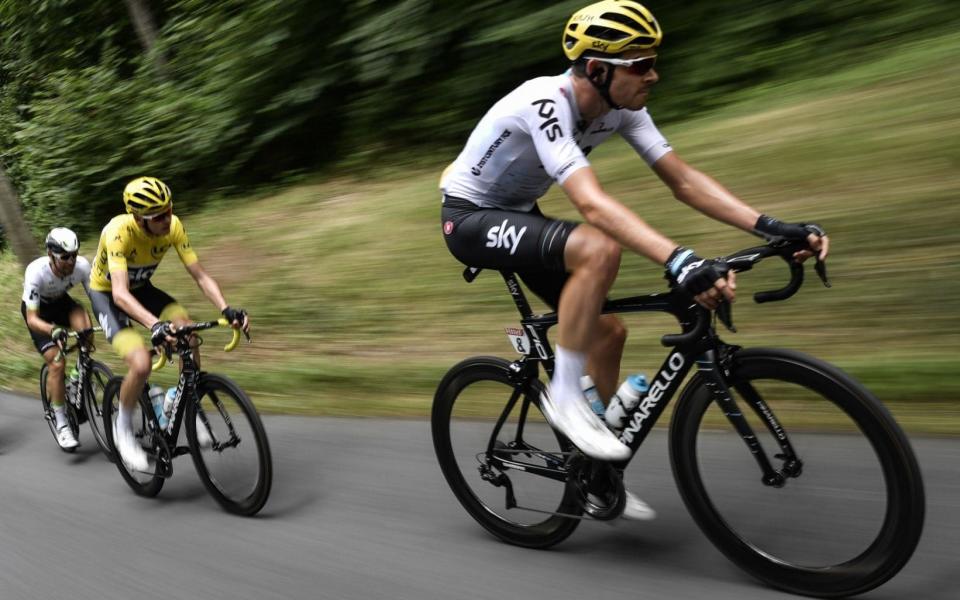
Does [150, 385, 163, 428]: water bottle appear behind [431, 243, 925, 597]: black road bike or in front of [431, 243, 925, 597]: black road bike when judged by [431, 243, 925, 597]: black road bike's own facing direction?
behind

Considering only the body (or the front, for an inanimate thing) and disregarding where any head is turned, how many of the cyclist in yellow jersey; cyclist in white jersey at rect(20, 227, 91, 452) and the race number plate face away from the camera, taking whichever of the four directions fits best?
0

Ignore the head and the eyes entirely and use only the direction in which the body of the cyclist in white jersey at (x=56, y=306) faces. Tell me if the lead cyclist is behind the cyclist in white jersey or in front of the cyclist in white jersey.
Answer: in front

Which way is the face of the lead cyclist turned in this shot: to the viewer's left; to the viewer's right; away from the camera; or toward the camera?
to the viewer's right

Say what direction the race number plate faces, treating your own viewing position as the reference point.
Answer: facing the viewer

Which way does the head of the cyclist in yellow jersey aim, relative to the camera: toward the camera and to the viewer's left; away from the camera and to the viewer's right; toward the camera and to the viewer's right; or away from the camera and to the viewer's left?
toward the camera and to the viewer's right

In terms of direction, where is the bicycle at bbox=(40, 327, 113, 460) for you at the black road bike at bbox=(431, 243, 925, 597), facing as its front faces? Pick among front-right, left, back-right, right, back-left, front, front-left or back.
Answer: back

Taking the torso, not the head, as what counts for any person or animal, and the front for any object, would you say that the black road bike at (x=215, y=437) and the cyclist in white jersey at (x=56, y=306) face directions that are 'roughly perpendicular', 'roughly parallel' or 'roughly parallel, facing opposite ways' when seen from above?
roughly parallel

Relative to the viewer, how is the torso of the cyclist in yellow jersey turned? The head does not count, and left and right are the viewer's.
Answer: facing the viewer and to the right of the viewer

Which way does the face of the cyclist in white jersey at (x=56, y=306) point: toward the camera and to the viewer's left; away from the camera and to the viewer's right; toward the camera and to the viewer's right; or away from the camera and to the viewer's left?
toward the camera and to the viewer's right

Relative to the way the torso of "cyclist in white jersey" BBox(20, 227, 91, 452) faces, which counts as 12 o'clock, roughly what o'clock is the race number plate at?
The race number plate is roughly at 1 o'clock from the cyclist in white jersey.

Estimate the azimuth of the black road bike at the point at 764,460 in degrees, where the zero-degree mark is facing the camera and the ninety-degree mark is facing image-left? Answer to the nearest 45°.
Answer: approximately 315°
